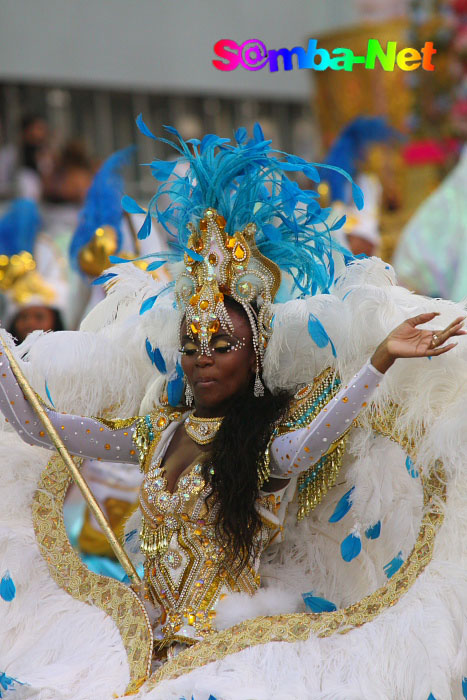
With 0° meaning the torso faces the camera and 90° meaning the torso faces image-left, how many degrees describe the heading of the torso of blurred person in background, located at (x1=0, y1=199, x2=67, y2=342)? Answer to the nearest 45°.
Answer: approximately 0°

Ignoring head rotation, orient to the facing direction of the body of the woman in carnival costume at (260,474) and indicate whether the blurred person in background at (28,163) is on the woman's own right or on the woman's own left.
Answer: on the woman's own right

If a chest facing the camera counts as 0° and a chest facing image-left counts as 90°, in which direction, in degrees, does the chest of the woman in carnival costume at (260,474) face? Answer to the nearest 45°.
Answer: approximately 45°

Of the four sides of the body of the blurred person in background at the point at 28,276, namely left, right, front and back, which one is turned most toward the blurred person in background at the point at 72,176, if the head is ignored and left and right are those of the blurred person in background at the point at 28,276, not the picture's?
back
